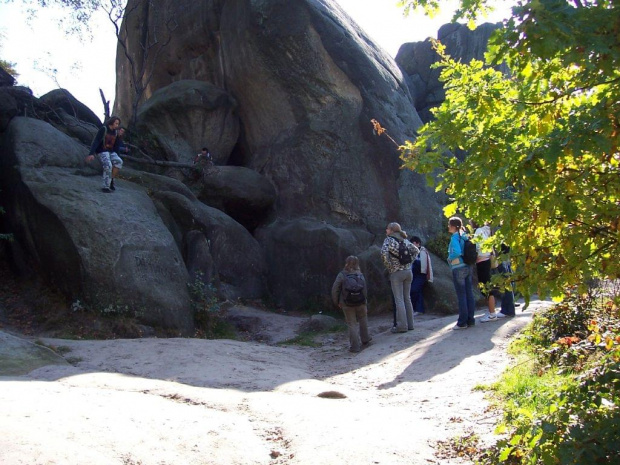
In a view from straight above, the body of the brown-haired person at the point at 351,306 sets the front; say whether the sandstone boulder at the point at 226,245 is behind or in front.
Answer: in front

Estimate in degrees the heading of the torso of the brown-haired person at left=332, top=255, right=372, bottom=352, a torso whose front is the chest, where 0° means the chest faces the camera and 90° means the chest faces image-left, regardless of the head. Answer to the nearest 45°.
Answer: approximately 180°

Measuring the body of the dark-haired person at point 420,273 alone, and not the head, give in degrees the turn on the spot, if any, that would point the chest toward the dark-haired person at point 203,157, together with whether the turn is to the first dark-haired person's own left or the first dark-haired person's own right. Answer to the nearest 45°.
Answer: approximately 45° to the first dark-haired person's own right

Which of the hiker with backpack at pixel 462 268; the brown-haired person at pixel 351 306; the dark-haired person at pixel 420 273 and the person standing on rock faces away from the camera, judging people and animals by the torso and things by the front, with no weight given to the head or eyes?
the brown-haired person at pixel 351 306

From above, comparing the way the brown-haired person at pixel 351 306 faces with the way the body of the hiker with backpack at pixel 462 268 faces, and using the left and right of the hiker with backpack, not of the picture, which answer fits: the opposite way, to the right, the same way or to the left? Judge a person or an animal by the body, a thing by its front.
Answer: to the right

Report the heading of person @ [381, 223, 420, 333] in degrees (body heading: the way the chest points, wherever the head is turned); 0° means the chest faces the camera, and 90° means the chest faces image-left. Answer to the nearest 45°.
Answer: approximately 135°

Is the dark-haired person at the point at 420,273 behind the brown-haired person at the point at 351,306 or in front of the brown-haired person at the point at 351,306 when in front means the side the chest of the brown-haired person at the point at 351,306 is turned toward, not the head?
in front

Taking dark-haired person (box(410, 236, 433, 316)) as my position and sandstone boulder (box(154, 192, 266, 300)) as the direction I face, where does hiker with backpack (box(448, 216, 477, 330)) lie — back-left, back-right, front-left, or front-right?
back-left

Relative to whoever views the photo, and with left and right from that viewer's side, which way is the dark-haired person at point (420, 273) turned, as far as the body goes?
facing to the left of the viewer

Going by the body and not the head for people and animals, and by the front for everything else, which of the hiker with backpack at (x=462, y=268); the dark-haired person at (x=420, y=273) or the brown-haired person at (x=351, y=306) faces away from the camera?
the brown-haired person at (x=351, y=306)

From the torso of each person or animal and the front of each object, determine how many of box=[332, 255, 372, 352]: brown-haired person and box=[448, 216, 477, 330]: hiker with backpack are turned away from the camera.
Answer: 1

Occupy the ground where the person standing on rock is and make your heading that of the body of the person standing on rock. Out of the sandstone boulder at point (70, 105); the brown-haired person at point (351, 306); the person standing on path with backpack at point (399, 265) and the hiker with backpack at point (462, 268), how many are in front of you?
3

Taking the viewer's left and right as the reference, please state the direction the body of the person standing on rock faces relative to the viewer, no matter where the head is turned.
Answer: facing the viewer and to the right of the viewer

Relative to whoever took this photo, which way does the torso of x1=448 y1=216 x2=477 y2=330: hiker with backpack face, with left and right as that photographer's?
facing to the left of the viewer

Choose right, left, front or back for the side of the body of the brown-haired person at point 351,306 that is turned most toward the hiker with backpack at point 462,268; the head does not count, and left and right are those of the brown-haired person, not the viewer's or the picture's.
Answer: right
